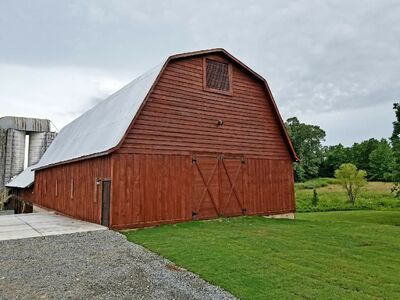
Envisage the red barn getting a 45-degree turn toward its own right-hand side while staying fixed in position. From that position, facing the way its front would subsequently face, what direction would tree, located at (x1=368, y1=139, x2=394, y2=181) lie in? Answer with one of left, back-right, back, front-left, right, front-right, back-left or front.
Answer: back-left

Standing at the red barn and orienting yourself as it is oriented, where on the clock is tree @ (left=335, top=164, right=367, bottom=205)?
The tree is roughly at 9 o'clock from the red barn.

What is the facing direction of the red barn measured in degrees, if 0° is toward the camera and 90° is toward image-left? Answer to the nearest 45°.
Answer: approximately 315°

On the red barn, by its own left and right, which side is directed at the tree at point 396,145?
left
